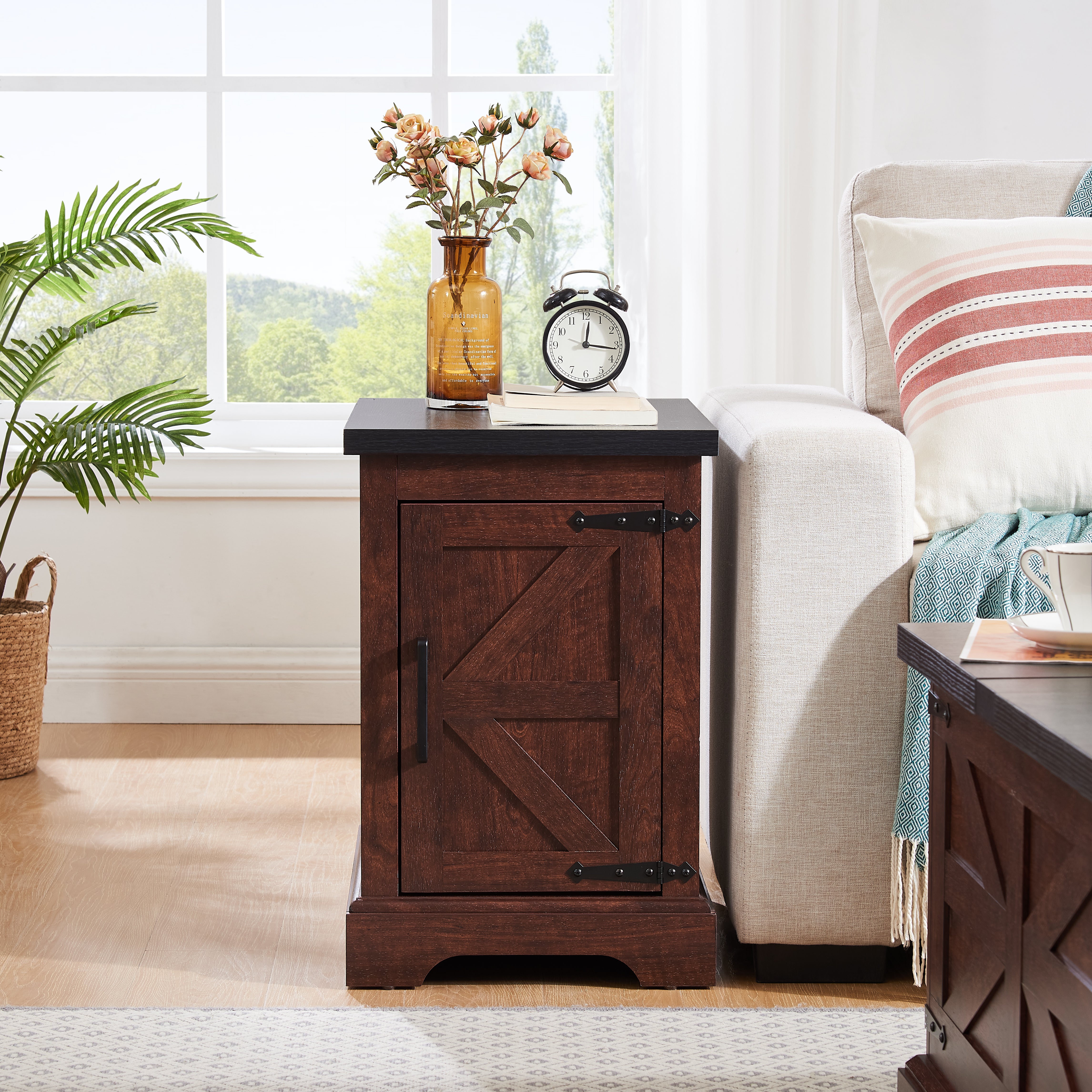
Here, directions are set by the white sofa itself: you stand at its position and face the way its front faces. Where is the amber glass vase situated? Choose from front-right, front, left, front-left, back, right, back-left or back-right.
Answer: right

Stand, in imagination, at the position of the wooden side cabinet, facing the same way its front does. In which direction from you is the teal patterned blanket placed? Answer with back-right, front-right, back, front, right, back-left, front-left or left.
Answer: left

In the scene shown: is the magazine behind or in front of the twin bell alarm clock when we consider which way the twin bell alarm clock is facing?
in front

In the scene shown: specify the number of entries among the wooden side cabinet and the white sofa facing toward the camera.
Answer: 2

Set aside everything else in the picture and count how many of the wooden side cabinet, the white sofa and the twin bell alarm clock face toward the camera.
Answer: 3

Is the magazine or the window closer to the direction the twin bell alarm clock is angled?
the magazine

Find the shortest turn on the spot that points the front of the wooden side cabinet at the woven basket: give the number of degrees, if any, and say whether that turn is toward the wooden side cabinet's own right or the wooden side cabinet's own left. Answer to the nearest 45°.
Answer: approximately 135° to the wooden side cabinet's own right

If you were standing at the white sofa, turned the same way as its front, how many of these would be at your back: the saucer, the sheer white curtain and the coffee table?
1

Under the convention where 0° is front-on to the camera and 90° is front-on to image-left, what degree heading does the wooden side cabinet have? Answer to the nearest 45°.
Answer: approximately 0°
